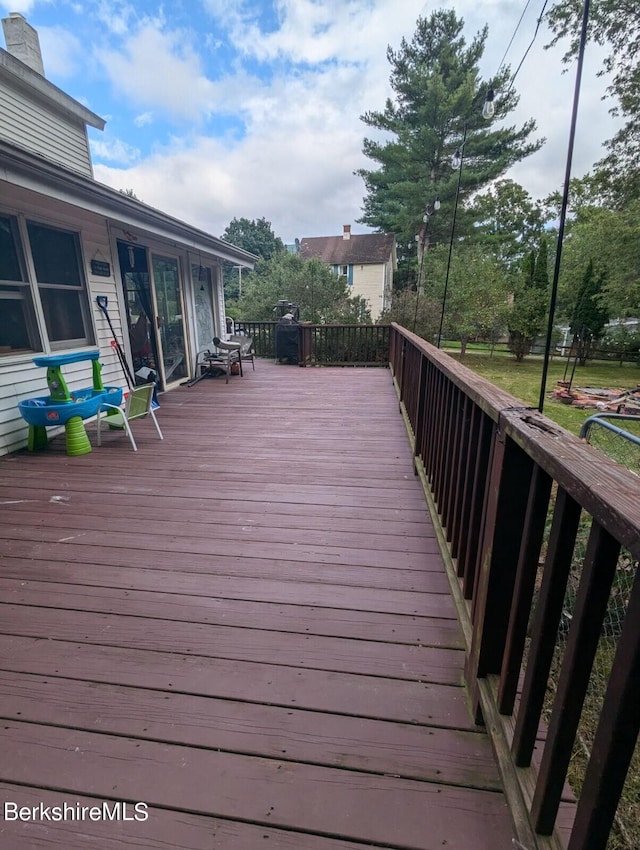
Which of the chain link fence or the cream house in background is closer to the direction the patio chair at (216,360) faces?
the chain link fence
